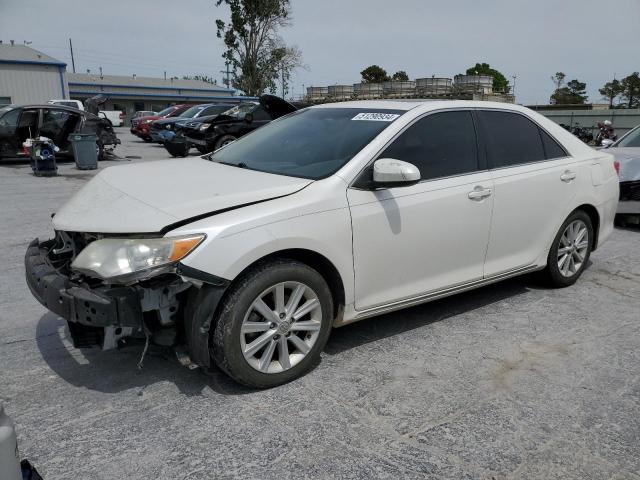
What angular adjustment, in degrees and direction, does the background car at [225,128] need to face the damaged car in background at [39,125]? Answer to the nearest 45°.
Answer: approximately 45° to its right

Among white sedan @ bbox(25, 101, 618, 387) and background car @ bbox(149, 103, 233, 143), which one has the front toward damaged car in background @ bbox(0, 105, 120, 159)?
the background car

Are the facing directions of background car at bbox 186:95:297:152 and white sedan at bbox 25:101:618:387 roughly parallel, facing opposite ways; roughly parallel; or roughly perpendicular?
roughly parallel

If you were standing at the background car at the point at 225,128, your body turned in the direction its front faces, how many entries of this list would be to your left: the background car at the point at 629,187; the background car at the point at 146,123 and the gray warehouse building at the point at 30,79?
1

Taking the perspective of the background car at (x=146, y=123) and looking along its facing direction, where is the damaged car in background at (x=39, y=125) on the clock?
The damaged car in background is roughly at 11 o'clock from the background car.

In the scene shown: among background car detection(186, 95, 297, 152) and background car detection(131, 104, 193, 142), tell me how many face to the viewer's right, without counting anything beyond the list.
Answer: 0

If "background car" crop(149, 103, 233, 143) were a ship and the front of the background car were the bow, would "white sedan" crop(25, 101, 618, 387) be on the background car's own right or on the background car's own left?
on the background car's own left

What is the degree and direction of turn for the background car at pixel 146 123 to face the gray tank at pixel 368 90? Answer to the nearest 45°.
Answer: approximately 180°

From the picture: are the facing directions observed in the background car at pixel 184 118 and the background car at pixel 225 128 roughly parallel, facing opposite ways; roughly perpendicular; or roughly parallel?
roughly parallel

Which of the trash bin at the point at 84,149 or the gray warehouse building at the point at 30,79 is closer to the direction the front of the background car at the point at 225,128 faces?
the trash bin

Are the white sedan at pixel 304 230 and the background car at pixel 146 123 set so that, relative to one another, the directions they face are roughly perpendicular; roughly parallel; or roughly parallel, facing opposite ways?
roughly parallel

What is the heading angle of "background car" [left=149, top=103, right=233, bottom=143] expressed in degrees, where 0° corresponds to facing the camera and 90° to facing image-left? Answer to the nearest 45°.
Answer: approximately 45°

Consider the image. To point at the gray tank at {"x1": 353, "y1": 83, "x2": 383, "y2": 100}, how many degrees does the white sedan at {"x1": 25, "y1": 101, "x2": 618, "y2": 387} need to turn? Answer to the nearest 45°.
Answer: approximately 135° to its right

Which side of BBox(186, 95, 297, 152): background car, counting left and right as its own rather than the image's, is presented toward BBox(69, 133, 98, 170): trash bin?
front

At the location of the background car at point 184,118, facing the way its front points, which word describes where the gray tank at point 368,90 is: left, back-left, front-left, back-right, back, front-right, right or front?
back

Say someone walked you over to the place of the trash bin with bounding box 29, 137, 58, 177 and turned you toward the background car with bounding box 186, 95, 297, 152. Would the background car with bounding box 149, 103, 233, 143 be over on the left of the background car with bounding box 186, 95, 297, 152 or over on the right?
left

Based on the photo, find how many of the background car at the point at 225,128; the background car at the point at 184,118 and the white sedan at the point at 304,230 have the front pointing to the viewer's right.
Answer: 0

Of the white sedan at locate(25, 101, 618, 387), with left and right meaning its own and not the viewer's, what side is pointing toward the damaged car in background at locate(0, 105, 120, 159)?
right

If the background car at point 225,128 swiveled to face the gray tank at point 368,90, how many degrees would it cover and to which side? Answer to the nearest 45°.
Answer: approximately 180°

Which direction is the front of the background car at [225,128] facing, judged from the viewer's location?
facing the viewer and to the left of the viewer
